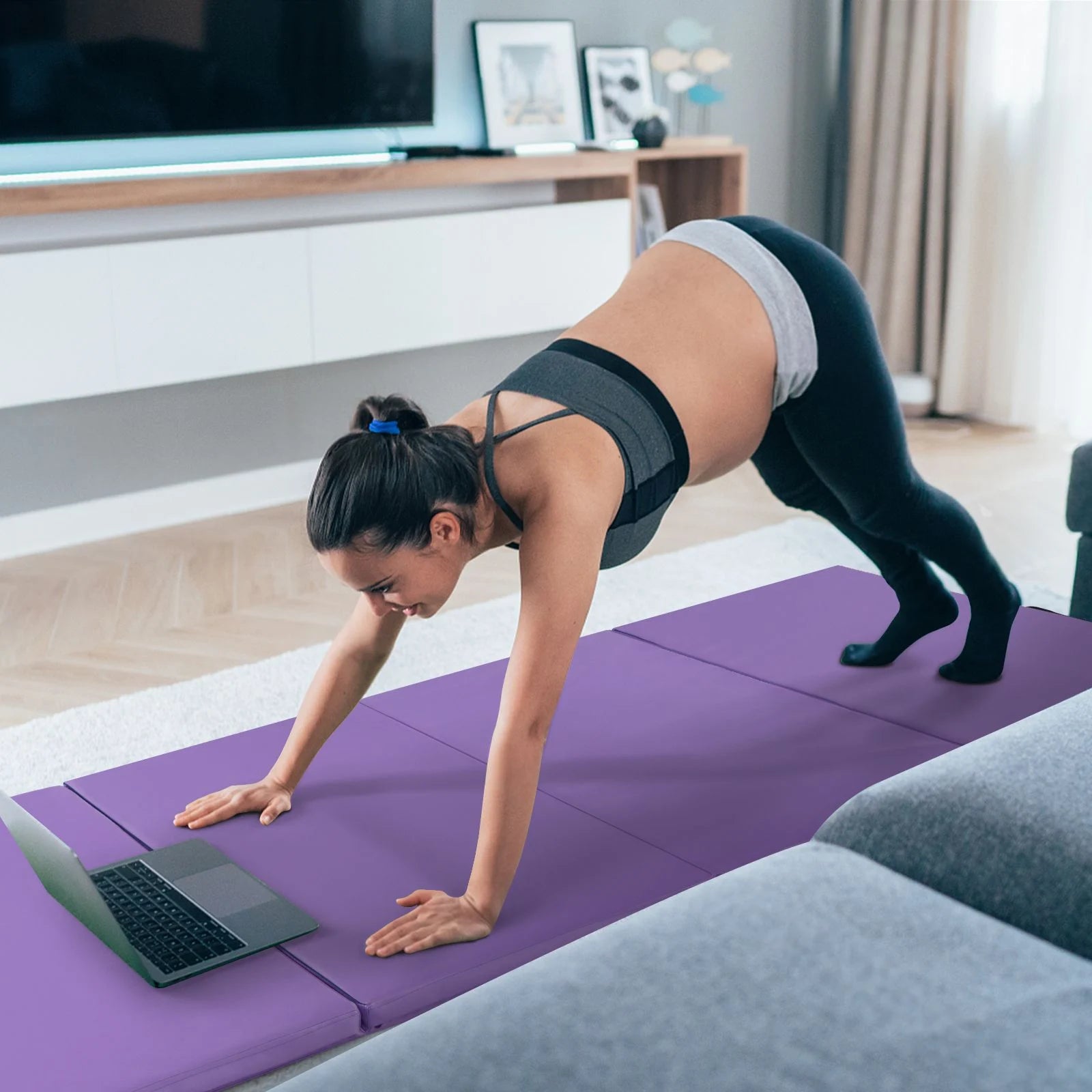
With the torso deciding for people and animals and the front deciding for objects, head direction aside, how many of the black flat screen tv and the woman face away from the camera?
0

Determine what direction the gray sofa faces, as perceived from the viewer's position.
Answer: facing away from the viewer and to the left of the viewer

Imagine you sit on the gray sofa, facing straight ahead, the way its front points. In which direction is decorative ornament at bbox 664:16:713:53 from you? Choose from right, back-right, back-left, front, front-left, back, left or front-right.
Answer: front-right

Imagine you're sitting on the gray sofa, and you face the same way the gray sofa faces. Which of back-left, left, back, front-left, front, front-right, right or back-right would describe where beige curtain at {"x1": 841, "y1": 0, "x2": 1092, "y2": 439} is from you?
front-right

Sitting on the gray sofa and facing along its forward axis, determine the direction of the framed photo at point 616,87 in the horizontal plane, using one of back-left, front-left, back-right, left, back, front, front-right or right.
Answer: front-right

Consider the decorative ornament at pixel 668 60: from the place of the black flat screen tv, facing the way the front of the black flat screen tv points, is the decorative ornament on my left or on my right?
on my left

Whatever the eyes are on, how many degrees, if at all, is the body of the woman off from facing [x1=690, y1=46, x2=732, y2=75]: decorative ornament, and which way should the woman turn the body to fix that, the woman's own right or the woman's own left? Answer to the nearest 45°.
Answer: approximately 135° to the woman's own right

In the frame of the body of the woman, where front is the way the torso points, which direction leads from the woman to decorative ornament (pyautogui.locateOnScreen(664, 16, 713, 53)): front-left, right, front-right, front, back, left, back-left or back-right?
back-right

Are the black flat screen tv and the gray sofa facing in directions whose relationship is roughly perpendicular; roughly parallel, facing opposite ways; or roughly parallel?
roughly parallel, facing opposite ways

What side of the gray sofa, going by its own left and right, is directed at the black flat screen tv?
front

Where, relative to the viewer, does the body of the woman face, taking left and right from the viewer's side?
facing the viewer and to the left of the viewer

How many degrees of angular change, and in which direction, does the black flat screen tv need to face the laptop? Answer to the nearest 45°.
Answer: approximately 45° to its right

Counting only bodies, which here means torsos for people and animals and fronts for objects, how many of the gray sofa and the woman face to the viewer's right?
0

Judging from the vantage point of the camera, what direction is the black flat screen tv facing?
facing the viewer and to the right of the viewer
